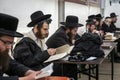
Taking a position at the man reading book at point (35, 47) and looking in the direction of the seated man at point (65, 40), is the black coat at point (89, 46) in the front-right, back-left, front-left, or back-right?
front-right

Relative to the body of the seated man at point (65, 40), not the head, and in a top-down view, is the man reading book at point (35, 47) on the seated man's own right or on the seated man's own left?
on the seated man's own right

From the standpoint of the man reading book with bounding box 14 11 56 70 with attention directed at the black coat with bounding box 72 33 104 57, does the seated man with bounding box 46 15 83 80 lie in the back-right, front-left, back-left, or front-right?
front-left
